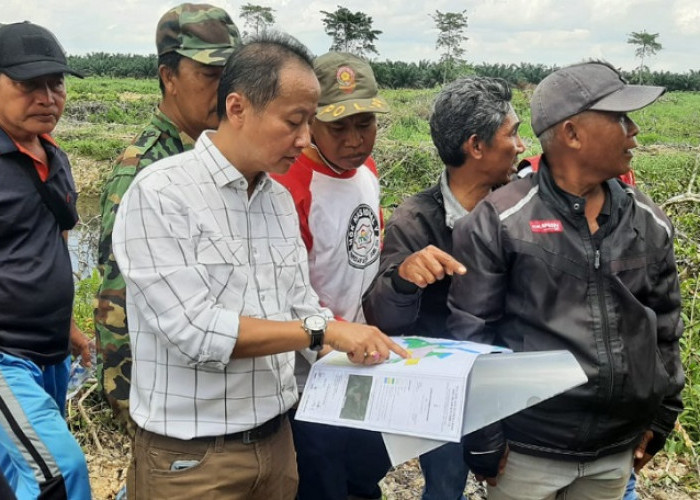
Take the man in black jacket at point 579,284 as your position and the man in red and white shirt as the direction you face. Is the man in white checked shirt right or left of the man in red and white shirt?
left

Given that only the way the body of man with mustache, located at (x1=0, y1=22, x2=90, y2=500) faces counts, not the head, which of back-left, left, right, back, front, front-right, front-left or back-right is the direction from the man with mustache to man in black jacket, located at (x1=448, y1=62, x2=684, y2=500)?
front

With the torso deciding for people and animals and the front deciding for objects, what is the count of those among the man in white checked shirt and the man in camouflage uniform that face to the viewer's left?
0

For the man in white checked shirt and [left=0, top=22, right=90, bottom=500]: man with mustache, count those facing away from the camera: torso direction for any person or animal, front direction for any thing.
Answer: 0

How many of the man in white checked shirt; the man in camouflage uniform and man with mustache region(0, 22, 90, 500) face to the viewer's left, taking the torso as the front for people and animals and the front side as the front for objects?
0

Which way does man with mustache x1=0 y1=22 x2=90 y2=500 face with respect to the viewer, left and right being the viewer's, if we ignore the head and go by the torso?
facing the viewer and to the right of the viewer

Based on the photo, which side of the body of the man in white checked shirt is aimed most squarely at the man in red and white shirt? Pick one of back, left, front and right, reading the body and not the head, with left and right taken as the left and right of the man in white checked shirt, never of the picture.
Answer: left

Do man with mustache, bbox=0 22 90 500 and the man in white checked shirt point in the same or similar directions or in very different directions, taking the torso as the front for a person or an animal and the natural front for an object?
same or similar directions

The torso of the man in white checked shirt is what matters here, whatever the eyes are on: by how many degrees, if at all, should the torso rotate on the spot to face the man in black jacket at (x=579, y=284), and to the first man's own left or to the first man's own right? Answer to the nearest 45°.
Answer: approximately 45° to the first man's own left

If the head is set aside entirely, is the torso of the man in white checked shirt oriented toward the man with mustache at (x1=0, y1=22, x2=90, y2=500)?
no

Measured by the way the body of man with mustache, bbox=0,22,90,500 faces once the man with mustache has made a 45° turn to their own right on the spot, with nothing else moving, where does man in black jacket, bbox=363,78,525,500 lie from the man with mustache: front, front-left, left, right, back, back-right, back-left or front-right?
front-left

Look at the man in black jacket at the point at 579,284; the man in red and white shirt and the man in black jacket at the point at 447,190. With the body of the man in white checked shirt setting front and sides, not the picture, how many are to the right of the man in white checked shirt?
0

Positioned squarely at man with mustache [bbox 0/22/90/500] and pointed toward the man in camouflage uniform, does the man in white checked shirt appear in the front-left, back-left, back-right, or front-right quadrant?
front-right
